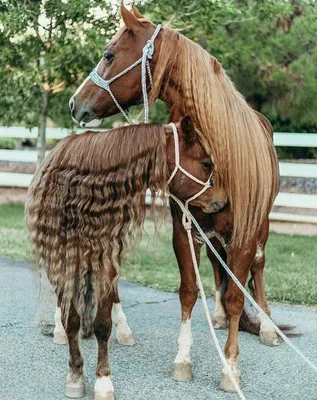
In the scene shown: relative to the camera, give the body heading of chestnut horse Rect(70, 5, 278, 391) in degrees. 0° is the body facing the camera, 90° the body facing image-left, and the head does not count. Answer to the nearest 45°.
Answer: approximately 45°

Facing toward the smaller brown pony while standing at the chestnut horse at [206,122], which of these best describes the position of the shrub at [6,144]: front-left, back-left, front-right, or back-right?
back-right

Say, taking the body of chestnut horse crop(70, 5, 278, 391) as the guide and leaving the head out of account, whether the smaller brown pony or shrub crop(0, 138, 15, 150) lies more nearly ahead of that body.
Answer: the smaller brown pony

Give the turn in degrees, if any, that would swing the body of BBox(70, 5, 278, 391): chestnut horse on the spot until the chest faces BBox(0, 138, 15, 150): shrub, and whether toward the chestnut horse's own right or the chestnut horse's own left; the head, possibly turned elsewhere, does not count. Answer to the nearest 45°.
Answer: approximately 135° to the chestnut horse's own right

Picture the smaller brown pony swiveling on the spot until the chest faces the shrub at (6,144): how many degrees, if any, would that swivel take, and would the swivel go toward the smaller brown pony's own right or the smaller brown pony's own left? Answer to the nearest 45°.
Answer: approximately 135° to the smaller brown pony's own left
